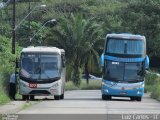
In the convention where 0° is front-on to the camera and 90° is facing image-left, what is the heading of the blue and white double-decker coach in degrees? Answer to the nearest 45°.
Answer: approximately 0°

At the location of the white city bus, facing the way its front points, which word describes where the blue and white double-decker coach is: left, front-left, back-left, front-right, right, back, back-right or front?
left

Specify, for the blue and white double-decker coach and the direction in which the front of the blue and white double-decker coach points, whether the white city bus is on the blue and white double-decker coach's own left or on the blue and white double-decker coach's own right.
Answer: on the blue and white double-decker coach's own right

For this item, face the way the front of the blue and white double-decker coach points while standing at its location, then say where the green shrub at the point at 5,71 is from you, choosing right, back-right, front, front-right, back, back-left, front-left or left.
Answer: right

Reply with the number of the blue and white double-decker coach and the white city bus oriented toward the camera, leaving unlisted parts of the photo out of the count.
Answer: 2
